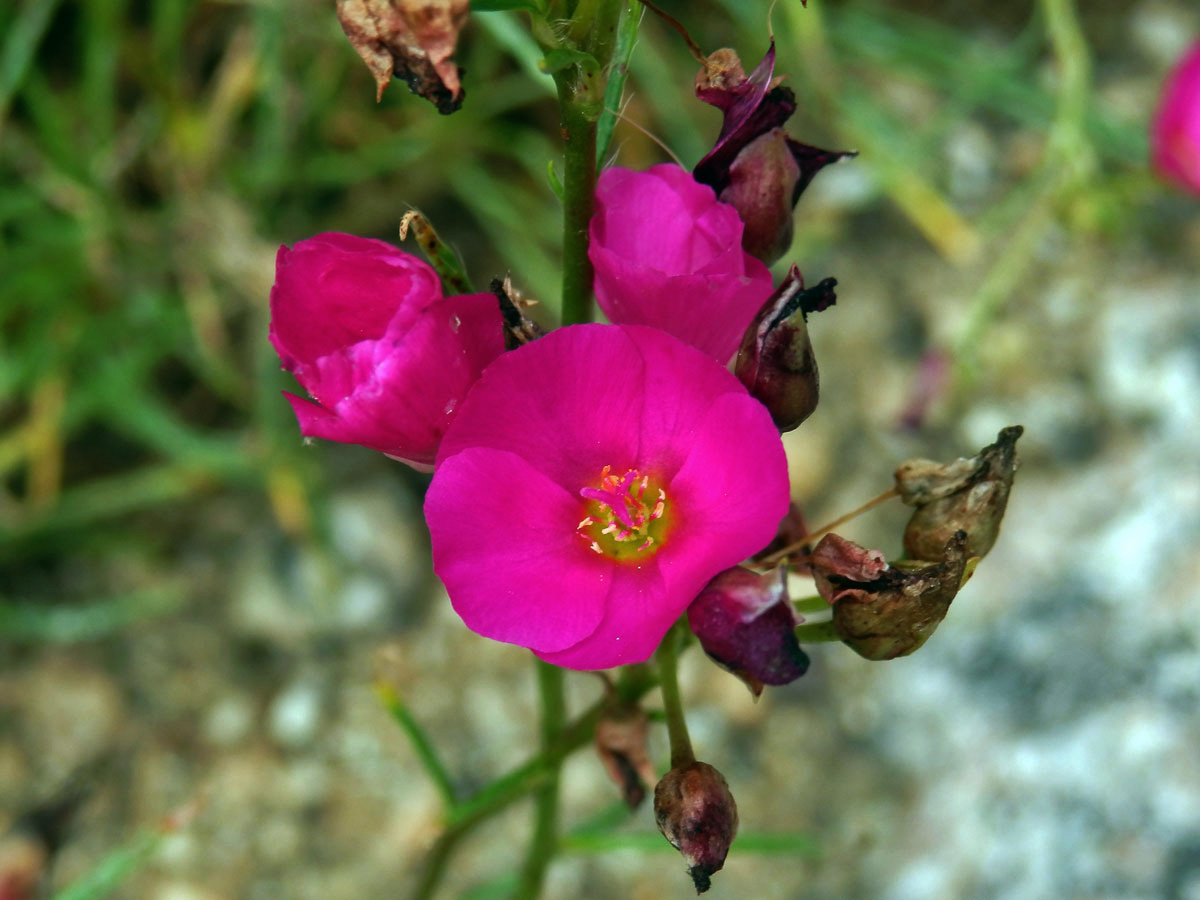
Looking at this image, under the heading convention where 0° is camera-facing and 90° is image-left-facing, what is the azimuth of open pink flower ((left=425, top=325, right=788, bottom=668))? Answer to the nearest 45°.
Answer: approximately 0°

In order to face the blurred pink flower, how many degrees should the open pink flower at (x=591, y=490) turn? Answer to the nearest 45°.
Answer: approximately 135° to its left
